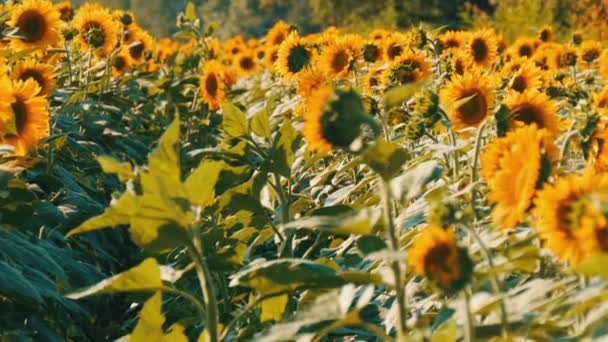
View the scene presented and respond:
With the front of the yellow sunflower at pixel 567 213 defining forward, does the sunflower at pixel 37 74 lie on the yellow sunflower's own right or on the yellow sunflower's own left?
on the yellow sunflower's own right

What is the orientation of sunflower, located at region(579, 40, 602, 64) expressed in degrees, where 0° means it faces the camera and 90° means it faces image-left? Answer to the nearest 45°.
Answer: approximately 0°

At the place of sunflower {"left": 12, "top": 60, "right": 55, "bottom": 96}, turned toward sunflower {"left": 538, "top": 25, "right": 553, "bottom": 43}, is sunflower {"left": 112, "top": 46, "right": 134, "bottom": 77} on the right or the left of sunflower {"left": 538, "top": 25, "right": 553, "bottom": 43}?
left

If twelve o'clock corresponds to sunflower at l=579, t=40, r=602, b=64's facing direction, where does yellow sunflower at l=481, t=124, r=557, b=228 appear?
The yellow sunflower is roughly at 12 o'clock from the sunflower.

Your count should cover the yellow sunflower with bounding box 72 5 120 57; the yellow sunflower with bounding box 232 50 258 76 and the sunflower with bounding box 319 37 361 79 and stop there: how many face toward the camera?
3

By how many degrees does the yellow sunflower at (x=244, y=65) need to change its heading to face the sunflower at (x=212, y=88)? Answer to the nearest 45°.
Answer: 0° — it already faces it

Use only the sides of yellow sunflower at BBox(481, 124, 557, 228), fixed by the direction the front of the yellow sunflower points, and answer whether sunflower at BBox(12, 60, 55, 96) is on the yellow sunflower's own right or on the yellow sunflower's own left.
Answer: on the yellow sunflower's own right
